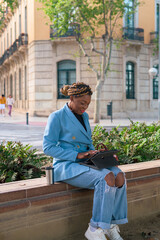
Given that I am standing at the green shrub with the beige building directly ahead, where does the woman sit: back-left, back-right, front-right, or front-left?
back-right

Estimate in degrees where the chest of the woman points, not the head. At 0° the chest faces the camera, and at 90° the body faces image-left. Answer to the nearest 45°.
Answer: approximately 315°

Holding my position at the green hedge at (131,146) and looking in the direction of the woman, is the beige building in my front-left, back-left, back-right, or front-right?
back-right

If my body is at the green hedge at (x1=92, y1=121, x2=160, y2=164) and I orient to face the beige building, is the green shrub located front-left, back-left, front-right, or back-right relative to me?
back-left

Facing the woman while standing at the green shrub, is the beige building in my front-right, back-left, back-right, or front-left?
back-left

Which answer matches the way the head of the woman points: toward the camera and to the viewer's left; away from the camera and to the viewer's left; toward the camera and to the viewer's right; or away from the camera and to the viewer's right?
toward the camera and to the viewer's right

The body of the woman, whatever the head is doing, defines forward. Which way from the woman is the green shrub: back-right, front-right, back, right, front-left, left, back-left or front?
back

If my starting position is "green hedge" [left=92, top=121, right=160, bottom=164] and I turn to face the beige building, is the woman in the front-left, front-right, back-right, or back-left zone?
back-left

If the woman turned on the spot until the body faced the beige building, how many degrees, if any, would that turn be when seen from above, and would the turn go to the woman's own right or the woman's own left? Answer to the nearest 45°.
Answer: approximately 135° to the woman's own left
